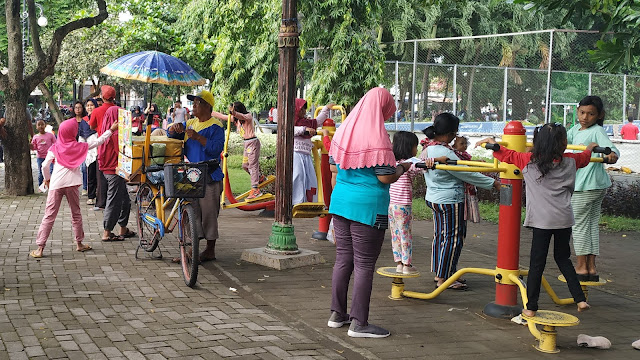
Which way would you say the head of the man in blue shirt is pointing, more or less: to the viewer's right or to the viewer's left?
to the viewer's left

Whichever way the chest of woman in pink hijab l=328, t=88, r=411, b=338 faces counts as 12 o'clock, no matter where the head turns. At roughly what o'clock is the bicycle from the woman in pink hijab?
The bicycle is roughly at 9 o'clock from the woman in pink hijab.

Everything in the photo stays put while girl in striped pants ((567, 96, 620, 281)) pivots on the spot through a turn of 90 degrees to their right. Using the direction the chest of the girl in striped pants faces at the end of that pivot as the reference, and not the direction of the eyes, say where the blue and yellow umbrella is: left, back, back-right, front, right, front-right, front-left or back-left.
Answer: front-left

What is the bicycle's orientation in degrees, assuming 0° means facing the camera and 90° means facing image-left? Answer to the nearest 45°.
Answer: approximately 315°

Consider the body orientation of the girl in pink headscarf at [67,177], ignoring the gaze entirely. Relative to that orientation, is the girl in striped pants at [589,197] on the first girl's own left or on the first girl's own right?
on the first girl's own right

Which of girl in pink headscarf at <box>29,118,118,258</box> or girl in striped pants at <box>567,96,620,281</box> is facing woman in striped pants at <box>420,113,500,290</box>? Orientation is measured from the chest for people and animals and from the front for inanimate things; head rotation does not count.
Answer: girl in striped pants at <box>567,96,620,281</box>

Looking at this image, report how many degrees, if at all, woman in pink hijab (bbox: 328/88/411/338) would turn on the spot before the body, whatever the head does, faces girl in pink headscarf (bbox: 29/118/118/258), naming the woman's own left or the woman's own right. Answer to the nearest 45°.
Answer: approximately 90° to the woman's own left

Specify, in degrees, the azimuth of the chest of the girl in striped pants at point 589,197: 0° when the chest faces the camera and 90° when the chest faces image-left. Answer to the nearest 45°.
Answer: approximately 45°

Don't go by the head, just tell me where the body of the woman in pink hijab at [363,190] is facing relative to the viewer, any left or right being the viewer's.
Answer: facing away from the viewer and to the right of the viewer

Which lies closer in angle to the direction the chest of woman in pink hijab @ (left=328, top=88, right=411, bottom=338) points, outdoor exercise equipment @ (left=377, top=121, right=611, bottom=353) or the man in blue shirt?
the outdoor exercise equipment

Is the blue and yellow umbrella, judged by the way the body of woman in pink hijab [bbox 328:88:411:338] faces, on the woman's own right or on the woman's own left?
on the woman's own left
